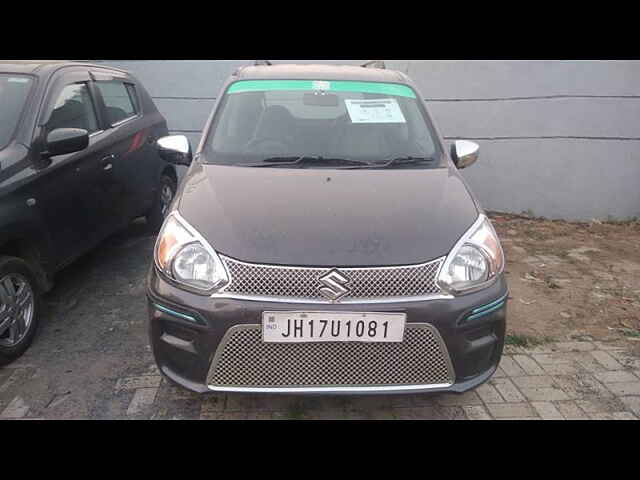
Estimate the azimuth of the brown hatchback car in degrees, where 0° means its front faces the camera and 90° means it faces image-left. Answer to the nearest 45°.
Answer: approximately 0°

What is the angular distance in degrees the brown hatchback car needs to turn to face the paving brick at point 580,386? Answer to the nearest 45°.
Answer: approximately 90° to its left

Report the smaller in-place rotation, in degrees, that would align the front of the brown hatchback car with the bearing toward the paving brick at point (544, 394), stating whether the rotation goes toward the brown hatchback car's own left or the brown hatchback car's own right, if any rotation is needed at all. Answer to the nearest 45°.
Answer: approximately 90° to the brown hatchback car's own left

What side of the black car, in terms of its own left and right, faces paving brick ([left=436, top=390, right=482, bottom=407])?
left

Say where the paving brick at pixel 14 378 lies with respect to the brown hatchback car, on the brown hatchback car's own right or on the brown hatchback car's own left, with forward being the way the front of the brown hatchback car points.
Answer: on the brown hatchback car's own right

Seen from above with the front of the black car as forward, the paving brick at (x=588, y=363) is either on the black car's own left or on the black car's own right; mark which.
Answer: on the black car's own left
